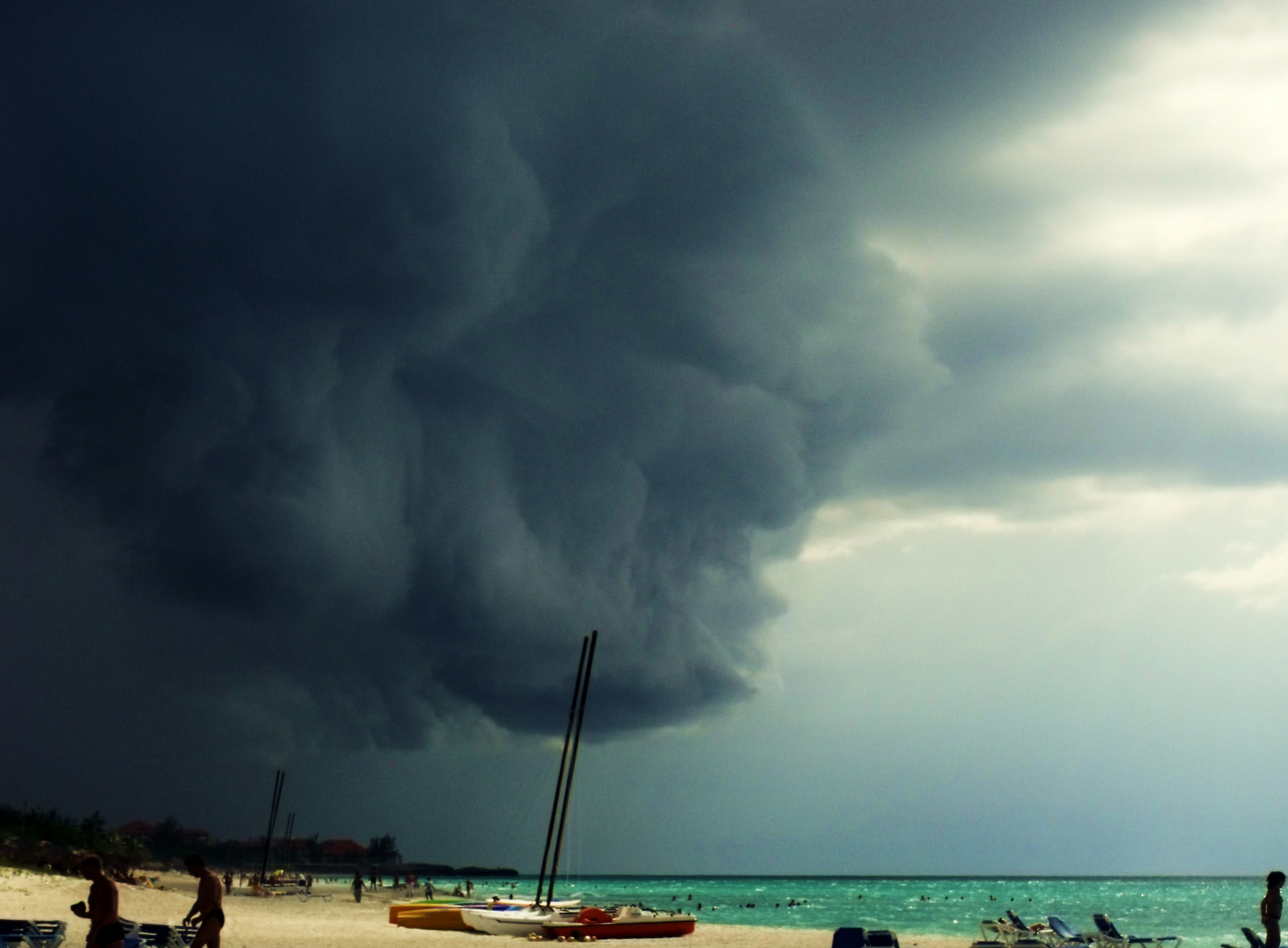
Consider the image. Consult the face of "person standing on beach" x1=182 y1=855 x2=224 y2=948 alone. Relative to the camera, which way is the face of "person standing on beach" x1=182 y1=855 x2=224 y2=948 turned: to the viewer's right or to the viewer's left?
to the viewer's left

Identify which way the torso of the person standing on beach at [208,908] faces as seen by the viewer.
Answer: to the viewer's left

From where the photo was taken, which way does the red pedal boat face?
to the viewer's right

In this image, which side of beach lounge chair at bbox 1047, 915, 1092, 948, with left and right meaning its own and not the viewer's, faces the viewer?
right

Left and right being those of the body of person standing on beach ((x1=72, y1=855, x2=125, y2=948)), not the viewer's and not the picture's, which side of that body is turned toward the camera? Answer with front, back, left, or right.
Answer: left

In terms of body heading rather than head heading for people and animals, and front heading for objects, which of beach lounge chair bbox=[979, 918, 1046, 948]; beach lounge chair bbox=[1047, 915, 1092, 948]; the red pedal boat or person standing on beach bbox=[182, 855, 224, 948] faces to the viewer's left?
the person standing on beach

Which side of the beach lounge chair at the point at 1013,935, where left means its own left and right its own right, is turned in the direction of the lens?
right

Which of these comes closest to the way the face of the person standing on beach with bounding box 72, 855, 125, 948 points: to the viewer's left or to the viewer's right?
to the viewer's left
